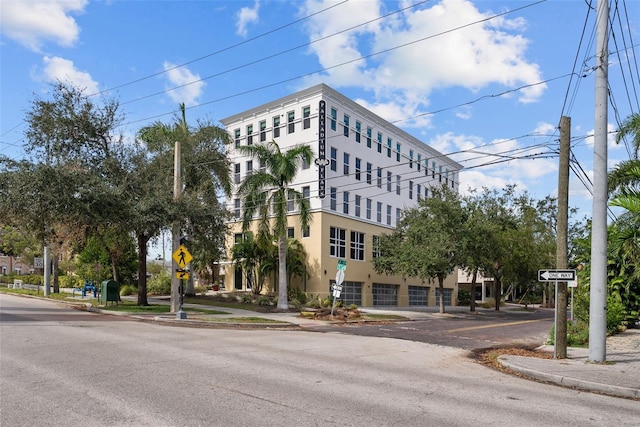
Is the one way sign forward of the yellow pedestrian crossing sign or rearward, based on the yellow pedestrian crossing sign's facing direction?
forward

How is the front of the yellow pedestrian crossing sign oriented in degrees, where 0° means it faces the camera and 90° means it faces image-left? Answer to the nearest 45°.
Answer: approximately 0°

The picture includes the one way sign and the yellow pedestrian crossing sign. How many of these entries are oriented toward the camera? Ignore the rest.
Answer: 2

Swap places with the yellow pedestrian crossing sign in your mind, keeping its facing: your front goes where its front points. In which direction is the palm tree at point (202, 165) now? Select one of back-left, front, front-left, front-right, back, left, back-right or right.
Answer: back

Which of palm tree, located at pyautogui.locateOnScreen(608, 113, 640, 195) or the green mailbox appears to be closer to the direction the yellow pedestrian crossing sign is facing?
the palm tree

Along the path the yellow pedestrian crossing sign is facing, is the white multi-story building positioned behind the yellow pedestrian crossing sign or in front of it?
behind

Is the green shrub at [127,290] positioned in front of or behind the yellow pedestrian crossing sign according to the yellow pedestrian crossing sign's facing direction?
behind

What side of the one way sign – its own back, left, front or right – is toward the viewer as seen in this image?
front
